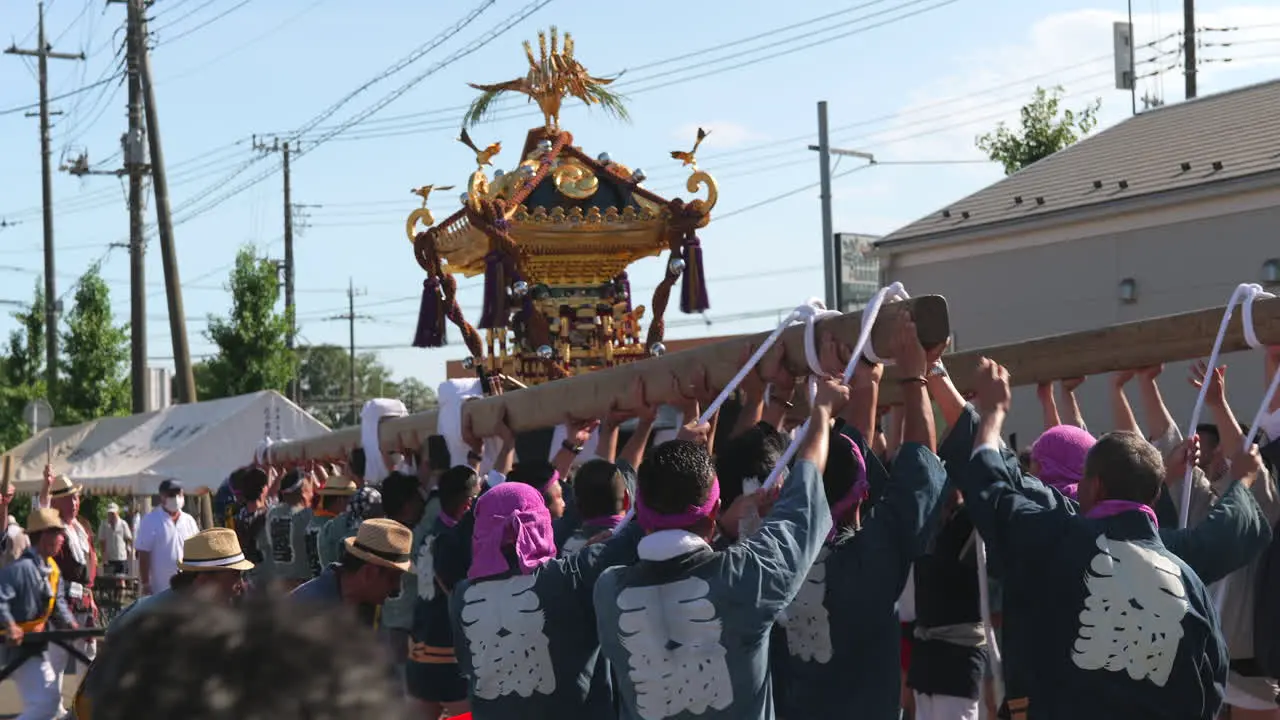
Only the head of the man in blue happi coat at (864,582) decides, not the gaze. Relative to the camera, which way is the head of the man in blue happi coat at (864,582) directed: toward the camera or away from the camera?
away from the camera

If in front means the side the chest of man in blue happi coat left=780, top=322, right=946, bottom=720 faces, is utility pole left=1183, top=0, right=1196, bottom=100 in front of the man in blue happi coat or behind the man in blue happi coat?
in front

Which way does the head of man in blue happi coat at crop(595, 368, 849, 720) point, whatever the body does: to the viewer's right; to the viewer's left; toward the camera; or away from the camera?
away from the camera

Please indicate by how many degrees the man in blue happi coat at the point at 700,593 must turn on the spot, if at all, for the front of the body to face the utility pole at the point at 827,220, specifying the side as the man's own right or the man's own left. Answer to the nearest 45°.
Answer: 0° — they already face it

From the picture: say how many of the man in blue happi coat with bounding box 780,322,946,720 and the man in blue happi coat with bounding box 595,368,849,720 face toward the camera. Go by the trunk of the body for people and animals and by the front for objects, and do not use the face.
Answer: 0

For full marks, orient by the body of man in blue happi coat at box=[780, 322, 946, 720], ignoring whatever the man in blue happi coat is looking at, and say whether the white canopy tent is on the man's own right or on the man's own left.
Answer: on the man's own left

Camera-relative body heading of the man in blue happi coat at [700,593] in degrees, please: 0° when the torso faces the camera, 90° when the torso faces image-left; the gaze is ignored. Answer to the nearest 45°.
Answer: approximately 180°

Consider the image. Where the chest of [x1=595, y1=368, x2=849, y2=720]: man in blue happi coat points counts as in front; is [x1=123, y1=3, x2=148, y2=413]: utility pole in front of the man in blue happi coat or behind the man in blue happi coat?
in front

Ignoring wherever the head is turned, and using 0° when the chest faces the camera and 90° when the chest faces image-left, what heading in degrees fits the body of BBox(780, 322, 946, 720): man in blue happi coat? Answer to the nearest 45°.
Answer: approximately 225°

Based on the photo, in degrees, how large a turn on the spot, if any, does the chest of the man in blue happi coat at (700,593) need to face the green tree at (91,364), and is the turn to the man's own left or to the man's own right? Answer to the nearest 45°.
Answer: approximately 45° to the man's own left

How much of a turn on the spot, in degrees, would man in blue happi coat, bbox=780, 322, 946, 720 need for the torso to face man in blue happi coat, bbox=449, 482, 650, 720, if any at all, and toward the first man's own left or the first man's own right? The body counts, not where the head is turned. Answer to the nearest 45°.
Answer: approximately 135° to the first man's own left

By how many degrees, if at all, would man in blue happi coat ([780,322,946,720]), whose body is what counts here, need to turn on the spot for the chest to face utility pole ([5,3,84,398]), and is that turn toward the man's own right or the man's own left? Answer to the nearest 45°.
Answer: approximately 90° to the man's own left
